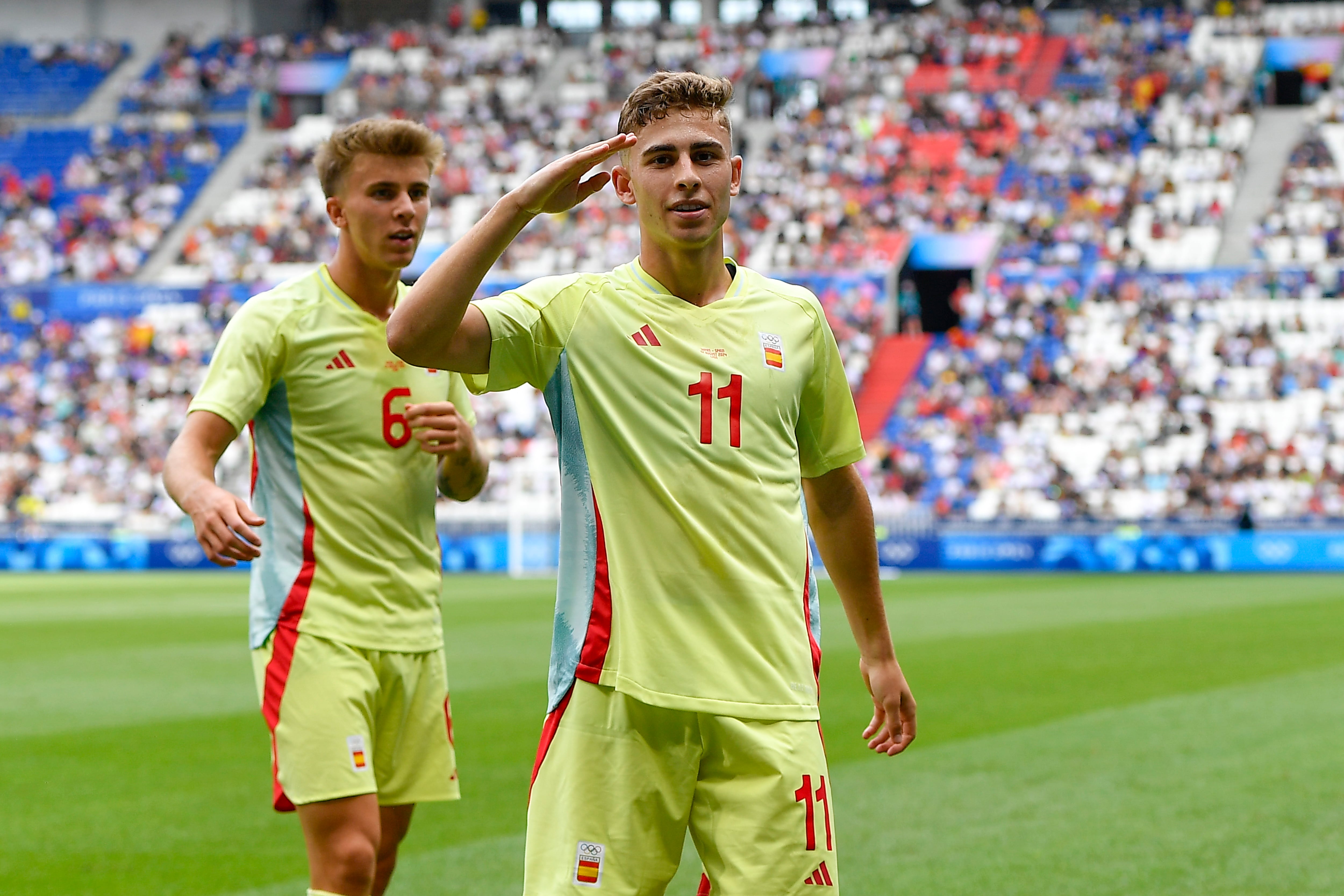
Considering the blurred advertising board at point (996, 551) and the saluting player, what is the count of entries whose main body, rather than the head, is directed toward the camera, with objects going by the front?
2

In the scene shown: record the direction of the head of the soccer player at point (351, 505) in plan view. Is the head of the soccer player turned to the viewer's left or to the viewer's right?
to the viewer's right

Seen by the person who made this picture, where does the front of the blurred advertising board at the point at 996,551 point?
facing the viewer

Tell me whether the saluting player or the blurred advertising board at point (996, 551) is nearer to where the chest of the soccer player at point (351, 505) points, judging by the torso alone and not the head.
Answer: the saluting player

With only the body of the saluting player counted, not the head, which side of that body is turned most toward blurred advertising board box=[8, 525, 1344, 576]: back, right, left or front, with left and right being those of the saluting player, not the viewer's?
back

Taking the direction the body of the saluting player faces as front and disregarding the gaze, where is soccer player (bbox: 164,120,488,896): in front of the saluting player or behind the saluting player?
behind

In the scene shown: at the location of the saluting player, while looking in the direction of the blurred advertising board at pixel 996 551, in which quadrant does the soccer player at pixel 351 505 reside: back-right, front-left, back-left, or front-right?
front-left

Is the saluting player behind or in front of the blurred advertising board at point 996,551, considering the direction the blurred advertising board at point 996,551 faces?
in front

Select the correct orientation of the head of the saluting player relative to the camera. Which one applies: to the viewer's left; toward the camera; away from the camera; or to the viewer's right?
toward the camera

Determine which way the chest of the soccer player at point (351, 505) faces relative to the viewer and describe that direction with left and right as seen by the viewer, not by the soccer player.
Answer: facing the viewer and to the right of the viewer

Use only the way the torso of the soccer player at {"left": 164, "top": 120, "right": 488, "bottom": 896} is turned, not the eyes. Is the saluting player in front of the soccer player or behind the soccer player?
in front

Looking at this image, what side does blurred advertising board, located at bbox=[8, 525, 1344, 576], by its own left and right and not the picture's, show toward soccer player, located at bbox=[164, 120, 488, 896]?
front
